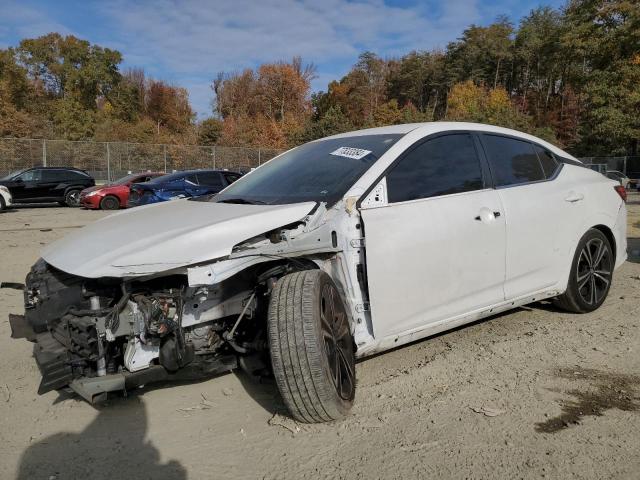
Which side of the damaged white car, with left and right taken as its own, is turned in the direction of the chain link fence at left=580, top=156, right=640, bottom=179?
back

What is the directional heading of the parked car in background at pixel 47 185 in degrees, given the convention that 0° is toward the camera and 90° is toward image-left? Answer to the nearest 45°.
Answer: approximately 90°

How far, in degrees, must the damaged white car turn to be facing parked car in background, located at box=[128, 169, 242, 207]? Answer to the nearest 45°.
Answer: approximately 135° to its right

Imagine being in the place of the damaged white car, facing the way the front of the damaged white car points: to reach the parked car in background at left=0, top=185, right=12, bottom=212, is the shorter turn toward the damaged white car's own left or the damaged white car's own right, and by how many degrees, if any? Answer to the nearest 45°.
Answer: approximately 90° to the damaged white car's own right

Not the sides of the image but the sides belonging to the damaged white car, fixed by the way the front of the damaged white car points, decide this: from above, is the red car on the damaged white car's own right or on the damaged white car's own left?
on the damaged white car's own right

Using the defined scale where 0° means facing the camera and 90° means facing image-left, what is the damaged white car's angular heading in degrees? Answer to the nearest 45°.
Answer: approximately 45°

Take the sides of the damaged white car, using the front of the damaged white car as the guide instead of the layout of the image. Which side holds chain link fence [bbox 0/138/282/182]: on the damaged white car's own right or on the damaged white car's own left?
on the damaged white car's own right
